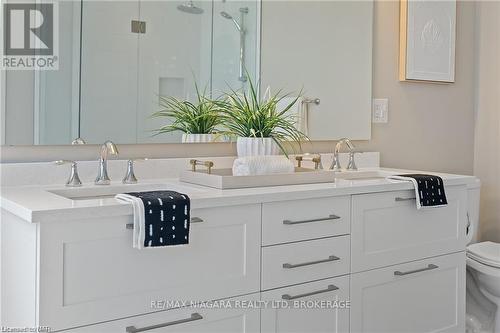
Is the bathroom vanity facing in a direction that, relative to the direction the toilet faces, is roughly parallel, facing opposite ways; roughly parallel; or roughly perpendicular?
roughly parallel

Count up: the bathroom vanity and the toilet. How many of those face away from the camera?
0

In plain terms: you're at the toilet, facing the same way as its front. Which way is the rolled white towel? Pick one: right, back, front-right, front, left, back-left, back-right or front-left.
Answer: right

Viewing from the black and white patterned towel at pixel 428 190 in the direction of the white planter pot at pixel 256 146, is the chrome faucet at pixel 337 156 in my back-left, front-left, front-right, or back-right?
front-right

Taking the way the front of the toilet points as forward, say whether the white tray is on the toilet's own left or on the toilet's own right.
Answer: on the toilet's own right

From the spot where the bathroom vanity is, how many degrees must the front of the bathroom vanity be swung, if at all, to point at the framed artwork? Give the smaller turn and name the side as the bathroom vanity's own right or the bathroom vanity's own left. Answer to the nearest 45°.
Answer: approximately 90° to the bathroom vanity's own left

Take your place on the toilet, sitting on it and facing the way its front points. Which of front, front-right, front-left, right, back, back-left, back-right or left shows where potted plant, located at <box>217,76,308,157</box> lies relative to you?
right

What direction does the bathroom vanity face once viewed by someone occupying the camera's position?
facing the viewer and to the right of the viewer

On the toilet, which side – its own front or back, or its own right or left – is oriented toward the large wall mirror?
right

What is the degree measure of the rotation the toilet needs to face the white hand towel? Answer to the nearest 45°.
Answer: approximately 90° to its right
